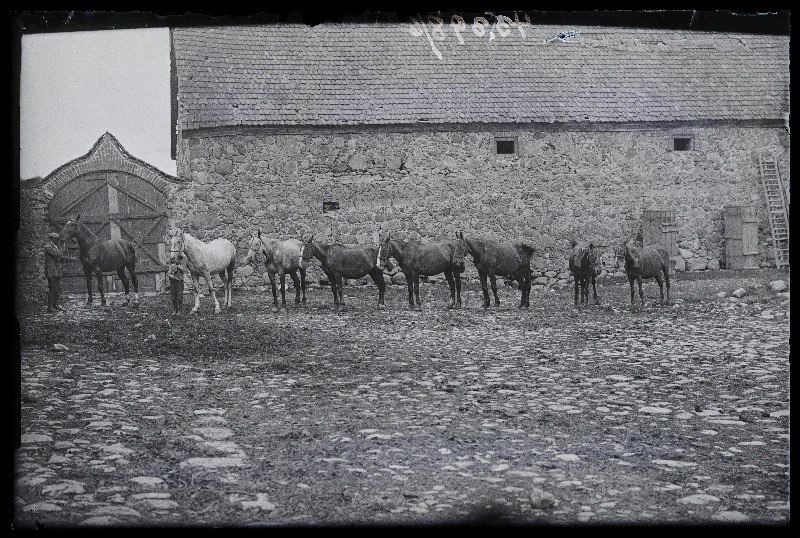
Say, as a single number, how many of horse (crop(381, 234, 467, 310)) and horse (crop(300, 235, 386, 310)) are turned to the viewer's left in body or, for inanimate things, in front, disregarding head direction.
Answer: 2

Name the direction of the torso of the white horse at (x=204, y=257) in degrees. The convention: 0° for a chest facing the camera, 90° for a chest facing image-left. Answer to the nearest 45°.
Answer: approximately 45°

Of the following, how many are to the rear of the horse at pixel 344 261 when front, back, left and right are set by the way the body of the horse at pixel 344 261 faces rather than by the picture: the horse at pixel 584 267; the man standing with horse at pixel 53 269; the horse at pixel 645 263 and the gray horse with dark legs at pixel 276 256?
2

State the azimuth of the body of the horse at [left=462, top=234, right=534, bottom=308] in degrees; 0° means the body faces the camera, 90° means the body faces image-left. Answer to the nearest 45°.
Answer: approximately 90°

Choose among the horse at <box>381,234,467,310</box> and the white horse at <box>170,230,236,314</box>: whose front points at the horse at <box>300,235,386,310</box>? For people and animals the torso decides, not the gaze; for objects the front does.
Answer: the horse at <box>381,234,467,310</box>

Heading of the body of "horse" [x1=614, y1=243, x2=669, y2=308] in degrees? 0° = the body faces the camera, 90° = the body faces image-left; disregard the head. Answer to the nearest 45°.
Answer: approximately 45°

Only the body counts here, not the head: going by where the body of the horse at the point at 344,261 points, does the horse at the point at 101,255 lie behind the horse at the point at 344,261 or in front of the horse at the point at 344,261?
in front

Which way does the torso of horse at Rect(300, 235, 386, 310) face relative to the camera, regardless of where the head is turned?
to the viewer's left

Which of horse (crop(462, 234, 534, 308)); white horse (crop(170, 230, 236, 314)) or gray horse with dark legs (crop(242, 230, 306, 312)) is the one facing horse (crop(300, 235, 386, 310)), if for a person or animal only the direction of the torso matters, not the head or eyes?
horse (crop(462, 234, 534, 308))

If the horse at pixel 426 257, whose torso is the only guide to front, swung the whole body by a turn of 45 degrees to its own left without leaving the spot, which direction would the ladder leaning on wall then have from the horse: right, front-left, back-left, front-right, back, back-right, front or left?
back-left

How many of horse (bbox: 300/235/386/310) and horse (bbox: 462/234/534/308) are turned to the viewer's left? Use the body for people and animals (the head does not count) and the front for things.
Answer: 2

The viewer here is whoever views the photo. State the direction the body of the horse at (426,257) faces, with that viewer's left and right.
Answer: facing to the left of the viewer

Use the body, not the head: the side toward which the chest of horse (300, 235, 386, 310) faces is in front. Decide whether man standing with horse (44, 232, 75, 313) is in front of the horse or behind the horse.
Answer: in front

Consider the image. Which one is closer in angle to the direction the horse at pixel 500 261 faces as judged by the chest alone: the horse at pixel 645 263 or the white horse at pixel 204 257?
the white horse

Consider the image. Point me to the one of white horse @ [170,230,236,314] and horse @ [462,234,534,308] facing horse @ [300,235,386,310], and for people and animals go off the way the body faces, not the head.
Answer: horse @ [462,234,534,308]

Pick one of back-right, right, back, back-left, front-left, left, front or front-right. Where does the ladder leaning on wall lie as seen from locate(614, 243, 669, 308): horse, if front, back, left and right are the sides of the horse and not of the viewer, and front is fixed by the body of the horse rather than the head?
back-left

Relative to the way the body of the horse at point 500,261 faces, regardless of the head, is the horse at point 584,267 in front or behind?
behind
